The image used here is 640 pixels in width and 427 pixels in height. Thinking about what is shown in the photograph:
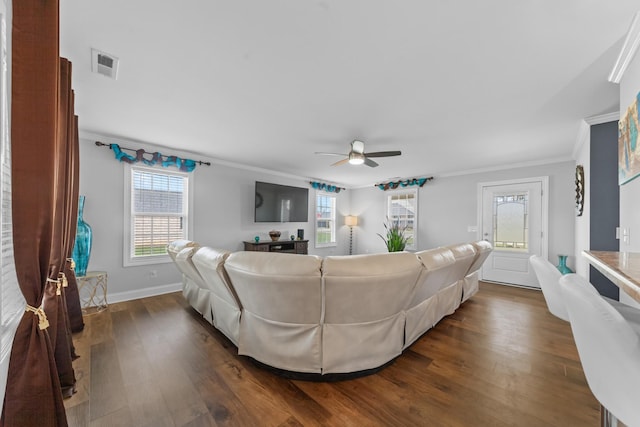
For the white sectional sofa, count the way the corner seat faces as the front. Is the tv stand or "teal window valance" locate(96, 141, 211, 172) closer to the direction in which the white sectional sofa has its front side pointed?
the tv stand

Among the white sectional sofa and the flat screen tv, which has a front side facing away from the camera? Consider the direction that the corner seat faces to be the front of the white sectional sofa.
the white sectional sofa

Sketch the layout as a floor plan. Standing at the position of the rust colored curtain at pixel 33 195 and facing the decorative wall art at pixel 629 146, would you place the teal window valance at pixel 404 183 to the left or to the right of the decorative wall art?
left

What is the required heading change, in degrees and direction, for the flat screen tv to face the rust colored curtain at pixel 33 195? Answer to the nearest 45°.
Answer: approximately 45° to its right

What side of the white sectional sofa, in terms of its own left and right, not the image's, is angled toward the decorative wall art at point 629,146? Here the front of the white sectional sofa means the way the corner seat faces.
right

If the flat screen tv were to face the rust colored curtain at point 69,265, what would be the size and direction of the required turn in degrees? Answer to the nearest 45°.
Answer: approximately 90° to its right

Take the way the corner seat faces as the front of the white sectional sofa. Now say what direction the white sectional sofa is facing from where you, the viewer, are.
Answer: facing away from the viewer

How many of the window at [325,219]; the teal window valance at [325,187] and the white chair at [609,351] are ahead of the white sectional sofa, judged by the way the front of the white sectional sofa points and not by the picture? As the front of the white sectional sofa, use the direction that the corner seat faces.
2

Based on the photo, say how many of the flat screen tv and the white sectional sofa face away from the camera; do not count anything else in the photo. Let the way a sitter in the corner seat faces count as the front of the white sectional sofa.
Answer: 1

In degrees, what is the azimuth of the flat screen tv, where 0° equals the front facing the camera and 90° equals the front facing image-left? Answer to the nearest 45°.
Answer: approximately 315°

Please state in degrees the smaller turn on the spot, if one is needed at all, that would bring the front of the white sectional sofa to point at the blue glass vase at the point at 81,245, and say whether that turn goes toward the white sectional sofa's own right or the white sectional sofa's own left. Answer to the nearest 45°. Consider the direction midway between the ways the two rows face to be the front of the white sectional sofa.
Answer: approximately 90° to the white sectional sofa's own left

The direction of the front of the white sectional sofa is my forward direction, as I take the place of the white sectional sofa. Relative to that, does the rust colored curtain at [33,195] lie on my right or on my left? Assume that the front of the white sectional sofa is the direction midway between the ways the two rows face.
on my left
